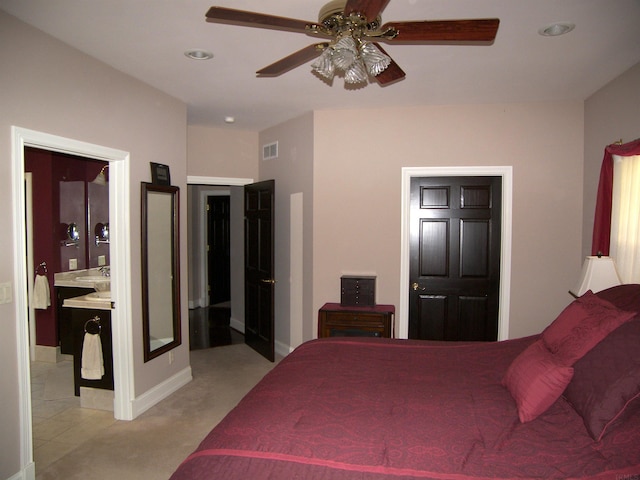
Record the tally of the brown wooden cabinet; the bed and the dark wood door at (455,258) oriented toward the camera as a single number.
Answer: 2

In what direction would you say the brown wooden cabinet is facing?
toward the camera

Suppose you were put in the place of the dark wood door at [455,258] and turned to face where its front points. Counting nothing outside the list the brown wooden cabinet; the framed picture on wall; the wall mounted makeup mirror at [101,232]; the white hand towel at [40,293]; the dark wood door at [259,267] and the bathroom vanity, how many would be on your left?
0

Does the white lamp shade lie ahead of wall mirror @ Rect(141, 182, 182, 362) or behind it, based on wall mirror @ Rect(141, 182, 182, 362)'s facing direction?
ahead

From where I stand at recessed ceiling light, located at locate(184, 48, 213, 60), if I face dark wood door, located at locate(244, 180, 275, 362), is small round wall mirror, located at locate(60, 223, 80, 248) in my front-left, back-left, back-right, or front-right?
front-left

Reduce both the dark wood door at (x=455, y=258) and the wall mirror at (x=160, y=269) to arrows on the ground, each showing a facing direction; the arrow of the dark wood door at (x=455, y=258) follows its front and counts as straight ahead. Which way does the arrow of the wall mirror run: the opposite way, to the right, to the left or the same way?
to the left

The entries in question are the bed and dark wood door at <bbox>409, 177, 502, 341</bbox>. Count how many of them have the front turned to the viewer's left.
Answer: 1

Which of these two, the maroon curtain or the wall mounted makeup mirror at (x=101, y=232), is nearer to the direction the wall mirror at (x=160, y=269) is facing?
the maroon curtain

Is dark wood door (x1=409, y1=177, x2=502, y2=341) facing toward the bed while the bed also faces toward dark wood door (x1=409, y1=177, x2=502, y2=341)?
no

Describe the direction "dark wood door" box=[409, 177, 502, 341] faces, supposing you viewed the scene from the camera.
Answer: facing the viewer

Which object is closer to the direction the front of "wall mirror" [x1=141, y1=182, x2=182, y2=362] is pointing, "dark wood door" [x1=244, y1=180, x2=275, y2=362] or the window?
the window

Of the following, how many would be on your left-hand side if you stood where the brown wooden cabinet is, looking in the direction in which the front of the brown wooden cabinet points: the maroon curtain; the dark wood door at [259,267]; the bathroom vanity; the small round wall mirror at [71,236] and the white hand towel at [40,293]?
1

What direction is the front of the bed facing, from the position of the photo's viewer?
facing to the left of the viewer

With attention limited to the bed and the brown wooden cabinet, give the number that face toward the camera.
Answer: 1

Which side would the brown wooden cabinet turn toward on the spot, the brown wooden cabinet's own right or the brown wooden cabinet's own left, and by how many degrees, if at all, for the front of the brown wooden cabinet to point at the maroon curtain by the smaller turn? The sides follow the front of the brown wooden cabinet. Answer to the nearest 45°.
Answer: approximately 90° to the brown wooden cabinet's own left

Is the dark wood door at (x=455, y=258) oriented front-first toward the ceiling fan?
yes

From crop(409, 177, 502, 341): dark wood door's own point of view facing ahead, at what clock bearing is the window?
The window is roughly at 10 o'clock from the dark wood door.

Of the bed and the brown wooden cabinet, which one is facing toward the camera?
the brown wooden cabinet

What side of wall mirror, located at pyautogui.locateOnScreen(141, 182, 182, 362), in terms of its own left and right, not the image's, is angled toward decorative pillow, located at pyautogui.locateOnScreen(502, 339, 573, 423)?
front

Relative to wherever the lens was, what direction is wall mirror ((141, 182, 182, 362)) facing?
facing the viewer and to the right of the viewer
